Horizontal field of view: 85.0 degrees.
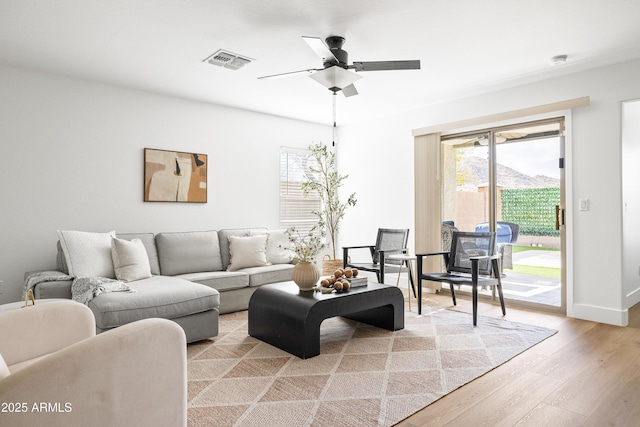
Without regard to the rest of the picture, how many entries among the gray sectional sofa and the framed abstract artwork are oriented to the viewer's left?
0

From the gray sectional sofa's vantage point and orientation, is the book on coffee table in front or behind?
in front

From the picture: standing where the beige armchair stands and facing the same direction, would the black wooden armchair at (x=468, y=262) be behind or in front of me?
in front

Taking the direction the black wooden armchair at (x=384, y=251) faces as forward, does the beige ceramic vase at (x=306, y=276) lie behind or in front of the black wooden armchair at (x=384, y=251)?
in front

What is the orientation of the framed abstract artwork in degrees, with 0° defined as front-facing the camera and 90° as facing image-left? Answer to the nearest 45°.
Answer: approximately 315°

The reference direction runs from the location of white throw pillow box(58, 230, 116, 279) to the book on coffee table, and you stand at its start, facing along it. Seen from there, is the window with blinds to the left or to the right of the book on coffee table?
left

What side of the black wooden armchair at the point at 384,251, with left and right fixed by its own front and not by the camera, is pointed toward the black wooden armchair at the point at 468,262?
left

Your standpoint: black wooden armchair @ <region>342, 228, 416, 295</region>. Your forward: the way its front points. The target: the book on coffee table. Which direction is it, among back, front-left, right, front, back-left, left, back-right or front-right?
front-left

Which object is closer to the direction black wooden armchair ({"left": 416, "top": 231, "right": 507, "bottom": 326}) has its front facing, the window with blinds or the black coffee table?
the black coffee table

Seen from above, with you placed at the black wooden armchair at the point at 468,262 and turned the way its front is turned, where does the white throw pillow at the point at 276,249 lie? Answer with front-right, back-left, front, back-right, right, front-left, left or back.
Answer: front-right
